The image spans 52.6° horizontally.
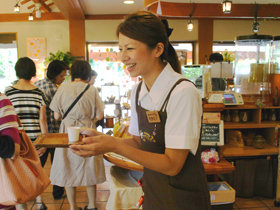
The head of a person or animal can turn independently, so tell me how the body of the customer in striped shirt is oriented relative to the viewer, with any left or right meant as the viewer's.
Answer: facing away from the viewer

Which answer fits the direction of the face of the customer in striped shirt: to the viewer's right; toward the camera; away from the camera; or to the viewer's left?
away from the camera

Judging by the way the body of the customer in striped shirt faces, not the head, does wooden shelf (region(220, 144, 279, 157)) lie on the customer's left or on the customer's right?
on the customer's right

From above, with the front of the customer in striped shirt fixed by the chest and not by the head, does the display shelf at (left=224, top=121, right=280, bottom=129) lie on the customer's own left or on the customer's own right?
on the customer's own right

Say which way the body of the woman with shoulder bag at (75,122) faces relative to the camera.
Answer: away from the camera

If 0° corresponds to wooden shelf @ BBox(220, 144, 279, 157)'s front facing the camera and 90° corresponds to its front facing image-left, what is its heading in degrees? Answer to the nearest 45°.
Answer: approximately 0°

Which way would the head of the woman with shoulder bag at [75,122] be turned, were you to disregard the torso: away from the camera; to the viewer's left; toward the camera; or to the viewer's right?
away from the camera

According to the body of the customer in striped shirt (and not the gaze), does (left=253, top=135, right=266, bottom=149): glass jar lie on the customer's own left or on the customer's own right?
on the customer's own right

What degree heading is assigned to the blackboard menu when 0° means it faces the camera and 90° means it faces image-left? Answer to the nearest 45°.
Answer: approximately 0°

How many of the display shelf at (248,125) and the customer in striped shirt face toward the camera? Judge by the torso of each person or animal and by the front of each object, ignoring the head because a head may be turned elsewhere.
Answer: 1
